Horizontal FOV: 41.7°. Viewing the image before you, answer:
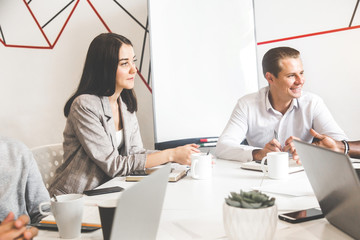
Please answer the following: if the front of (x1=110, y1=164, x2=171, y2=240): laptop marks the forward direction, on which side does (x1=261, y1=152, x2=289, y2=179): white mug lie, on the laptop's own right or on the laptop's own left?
on the laptop's own right

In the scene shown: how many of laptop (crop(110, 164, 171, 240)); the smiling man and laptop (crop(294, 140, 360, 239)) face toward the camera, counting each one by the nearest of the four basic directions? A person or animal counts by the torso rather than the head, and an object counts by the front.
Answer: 1

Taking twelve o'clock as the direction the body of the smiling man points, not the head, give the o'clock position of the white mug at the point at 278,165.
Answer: The white mug is roughly at 12 o'clock from the smiling man.

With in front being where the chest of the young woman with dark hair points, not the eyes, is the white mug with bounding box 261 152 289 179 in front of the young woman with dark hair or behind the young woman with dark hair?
in front

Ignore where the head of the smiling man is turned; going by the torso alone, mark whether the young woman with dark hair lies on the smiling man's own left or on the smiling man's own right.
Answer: on the smiling man's own right

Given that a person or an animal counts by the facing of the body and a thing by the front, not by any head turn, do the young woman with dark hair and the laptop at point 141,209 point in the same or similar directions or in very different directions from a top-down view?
very different directions

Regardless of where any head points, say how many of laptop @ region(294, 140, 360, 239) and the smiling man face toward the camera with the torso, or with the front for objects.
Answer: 1

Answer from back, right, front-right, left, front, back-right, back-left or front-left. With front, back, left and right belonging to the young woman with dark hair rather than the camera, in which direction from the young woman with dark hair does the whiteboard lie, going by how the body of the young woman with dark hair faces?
left

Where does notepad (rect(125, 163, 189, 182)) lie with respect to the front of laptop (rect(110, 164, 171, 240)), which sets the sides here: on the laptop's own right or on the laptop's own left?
on the laptop's own right
